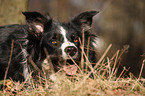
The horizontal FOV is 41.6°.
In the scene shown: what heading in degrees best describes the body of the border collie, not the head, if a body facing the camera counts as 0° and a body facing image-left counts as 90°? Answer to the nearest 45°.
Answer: approximately 315°
